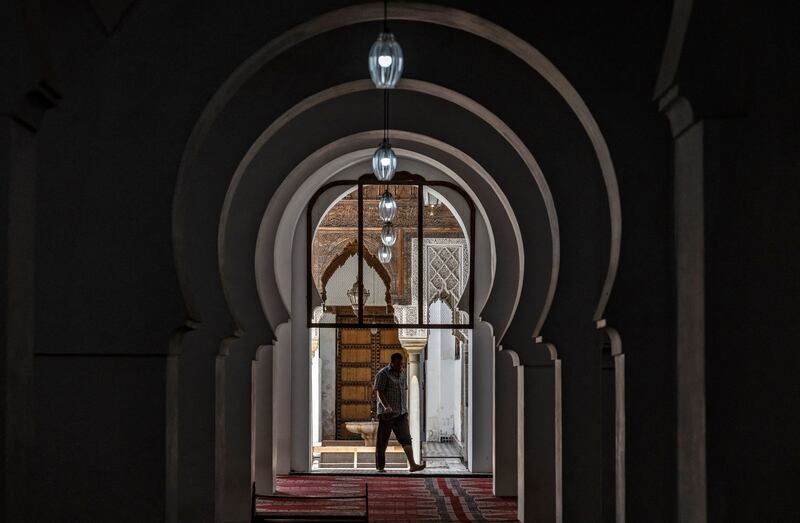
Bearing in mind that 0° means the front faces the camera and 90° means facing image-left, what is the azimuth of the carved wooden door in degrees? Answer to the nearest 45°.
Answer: approximately 0°

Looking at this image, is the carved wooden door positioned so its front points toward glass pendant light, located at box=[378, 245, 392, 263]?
yes

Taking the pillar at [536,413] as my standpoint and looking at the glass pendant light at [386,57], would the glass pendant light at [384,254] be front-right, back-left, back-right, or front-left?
back-right

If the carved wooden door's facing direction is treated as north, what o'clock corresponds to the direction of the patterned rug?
The patterned rug is roughly at 12 o'clock from the carved wooden door.

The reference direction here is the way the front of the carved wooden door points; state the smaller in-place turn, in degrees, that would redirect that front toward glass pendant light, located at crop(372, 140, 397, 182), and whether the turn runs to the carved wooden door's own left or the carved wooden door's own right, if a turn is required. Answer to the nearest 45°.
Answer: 0° — it already faces it

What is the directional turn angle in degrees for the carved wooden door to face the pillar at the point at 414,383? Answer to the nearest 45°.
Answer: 0° — it already faces it
